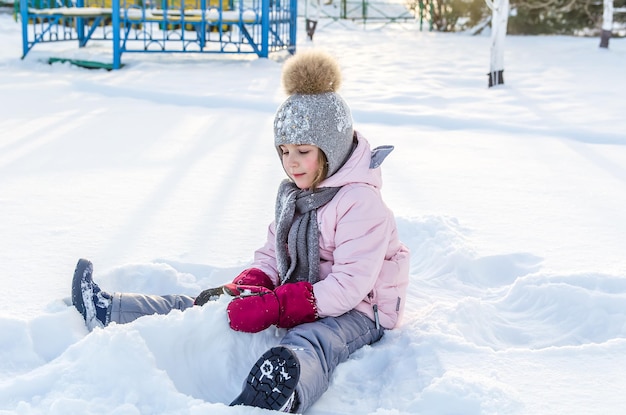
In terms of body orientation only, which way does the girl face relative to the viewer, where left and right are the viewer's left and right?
facing the viewer and to the left of the viewer

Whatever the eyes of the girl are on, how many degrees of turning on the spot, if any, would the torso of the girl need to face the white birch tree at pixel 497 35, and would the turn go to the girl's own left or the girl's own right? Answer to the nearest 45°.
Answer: approximately 135° to the girl's own right

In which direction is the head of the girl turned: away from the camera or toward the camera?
toward the camera
